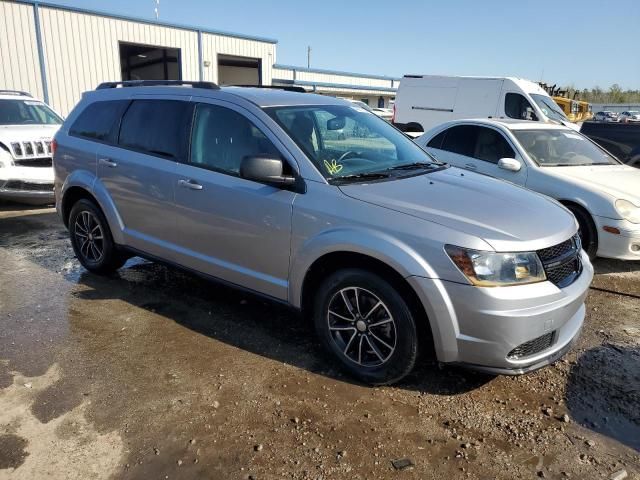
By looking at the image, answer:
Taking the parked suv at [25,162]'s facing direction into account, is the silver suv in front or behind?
in front

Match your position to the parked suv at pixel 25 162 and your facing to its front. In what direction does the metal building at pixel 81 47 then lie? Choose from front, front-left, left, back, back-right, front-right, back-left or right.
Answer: back-left

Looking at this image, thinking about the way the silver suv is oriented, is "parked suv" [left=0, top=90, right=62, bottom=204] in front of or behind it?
behind

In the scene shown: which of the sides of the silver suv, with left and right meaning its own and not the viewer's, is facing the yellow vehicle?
left

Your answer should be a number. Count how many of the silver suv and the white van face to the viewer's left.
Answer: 0

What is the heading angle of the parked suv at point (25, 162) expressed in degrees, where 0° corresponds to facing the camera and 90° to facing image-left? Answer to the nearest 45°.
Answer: approximately 315°

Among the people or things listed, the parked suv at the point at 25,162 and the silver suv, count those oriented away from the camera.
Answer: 0

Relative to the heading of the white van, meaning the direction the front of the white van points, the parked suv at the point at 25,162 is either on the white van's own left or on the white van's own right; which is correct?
on the white van's own right

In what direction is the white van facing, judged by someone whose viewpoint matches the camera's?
facing to the right of the viewer

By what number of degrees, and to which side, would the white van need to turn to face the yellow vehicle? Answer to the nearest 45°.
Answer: approximately 45° to its left
